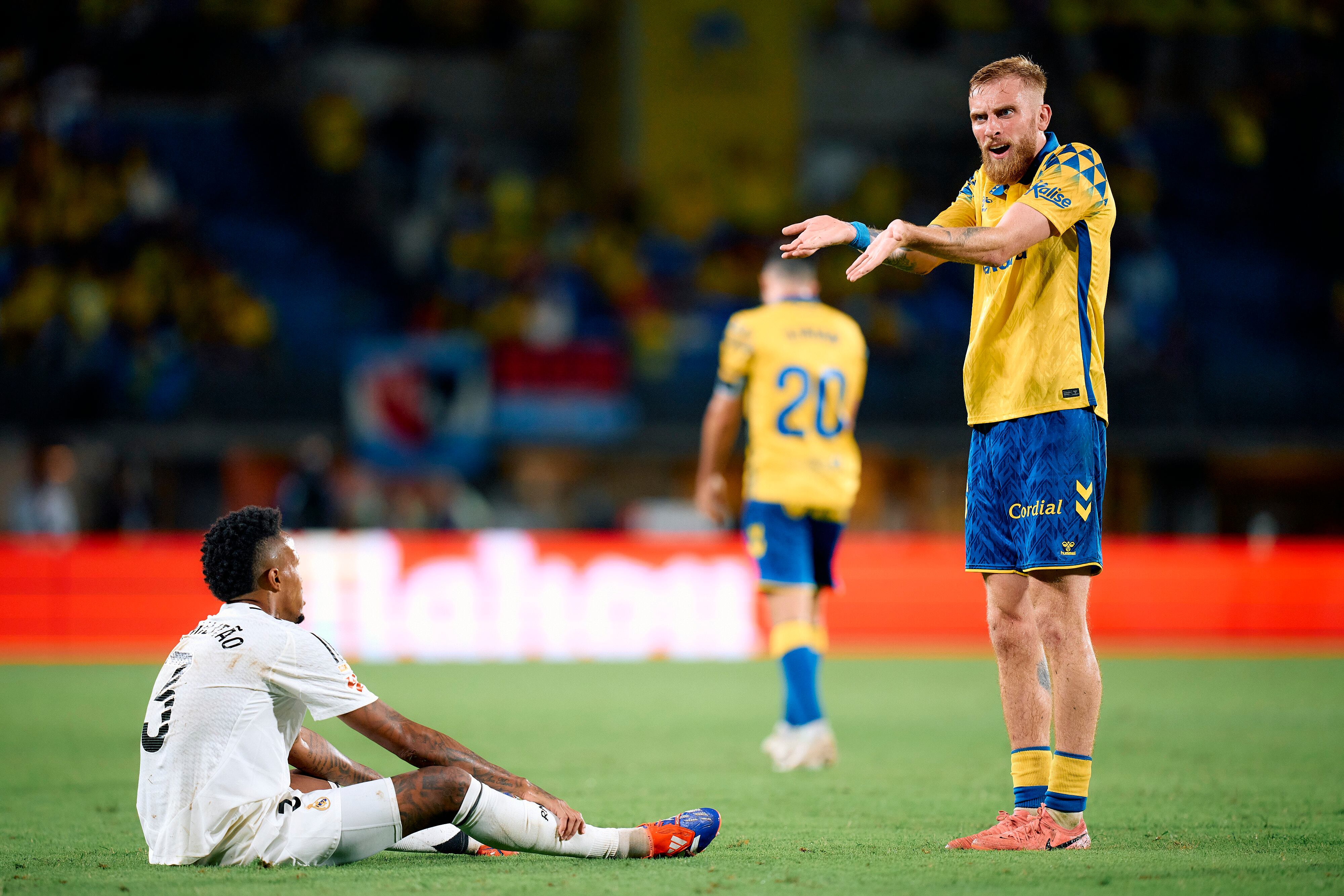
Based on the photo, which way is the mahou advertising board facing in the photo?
toward the camera

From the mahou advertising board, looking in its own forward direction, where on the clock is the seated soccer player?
The seated soccer player is roughly at 12 o'clock from the mahou advertising board.

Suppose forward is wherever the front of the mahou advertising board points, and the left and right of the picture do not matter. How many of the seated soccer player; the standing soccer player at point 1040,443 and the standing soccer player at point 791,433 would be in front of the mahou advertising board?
3

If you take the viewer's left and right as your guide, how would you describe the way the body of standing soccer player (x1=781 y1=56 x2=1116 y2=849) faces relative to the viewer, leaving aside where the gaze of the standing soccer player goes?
facing the viewer and to the left of the viewer

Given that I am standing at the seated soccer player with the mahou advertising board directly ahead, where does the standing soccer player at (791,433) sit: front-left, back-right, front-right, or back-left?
front-right

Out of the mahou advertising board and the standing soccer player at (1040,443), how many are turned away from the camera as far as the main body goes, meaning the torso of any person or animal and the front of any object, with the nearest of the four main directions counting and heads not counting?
0

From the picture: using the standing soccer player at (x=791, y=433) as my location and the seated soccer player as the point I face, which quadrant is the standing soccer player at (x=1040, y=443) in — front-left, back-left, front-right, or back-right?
front-left

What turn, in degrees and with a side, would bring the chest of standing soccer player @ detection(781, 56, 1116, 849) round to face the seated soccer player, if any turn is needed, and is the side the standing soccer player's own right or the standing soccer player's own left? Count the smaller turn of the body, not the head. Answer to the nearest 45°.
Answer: approximately 45° to the standing soccer player's own right

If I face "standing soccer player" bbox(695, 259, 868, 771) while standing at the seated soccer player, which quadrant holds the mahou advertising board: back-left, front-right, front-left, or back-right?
front-left

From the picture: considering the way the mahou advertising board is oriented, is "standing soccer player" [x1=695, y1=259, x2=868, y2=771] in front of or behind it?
in front

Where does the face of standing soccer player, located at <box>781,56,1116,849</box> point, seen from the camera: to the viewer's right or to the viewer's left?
to the viewer's left

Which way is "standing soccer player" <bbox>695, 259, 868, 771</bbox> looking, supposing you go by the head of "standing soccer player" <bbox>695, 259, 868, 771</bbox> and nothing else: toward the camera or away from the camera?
away from the camera

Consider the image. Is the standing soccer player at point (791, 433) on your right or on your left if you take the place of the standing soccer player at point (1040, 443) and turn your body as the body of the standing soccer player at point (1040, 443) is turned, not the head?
on your right

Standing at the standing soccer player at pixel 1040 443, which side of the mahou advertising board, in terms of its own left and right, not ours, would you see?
front
